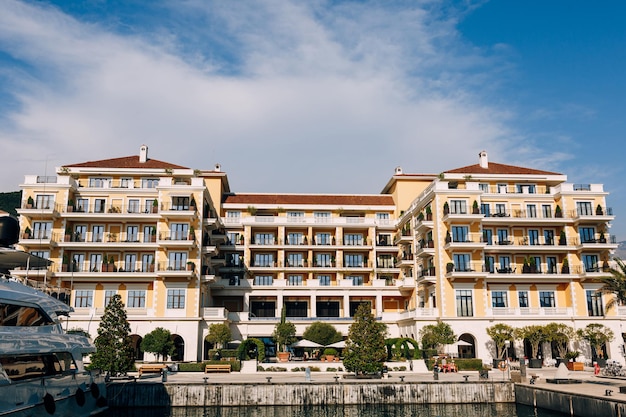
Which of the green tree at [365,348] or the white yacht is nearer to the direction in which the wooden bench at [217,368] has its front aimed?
the white yacht

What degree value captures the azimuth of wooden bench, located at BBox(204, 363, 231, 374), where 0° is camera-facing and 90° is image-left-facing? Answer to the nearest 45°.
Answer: approximately 0°

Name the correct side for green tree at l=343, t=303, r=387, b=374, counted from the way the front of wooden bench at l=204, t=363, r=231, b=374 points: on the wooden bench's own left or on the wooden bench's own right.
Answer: on the wooden bench's own left

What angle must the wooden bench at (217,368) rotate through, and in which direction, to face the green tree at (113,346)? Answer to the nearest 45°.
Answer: approximately 45° to its right

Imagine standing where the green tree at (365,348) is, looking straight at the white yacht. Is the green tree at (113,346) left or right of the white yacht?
right
